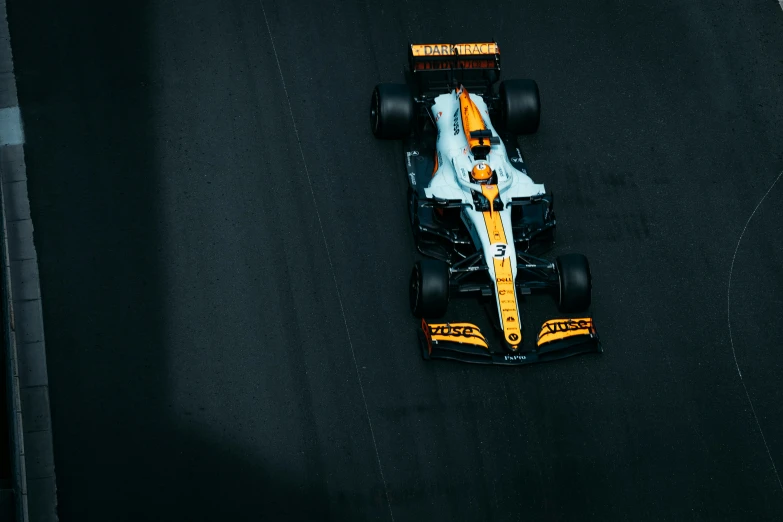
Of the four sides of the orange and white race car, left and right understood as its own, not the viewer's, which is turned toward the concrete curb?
right

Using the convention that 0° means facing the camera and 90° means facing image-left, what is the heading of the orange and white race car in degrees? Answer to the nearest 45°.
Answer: approximately 0°
